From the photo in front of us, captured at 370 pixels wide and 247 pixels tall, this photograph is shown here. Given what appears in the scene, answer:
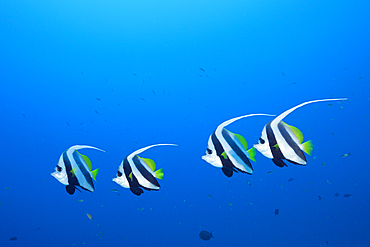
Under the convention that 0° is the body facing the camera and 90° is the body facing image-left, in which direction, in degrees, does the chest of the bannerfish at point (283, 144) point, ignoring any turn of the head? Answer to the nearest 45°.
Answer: approximately 90°

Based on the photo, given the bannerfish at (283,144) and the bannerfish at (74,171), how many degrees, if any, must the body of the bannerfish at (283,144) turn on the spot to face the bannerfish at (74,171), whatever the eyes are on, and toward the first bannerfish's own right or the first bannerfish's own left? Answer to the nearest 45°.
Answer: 0° — it already faces it

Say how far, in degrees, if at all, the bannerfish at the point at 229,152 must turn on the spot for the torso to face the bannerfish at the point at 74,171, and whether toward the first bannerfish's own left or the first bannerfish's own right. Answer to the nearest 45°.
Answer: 0° — it already faces it

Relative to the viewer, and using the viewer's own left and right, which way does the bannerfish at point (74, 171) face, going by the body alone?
facing to the left of the viewer

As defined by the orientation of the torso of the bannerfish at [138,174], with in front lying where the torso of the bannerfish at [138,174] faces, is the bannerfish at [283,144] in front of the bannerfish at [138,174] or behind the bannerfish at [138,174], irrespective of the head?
behind

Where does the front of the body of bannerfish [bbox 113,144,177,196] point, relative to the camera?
to the viewer's left

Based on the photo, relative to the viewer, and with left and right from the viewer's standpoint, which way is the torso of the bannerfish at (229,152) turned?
facing to the left of the viewer
